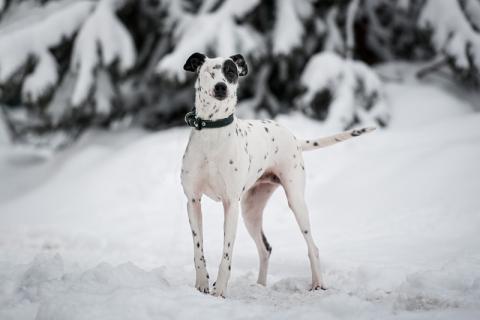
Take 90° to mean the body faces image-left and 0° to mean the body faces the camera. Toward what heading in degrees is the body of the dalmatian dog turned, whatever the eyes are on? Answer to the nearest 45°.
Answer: approximately 45°

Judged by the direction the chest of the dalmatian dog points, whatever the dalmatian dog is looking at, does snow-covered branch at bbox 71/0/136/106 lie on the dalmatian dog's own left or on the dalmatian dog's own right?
on the dalmatian dog's own right

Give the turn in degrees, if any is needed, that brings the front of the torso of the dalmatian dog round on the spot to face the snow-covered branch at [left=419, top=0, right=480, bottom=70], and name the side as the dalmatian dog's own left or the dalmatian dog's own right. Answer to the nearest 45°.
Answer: approximately 180°

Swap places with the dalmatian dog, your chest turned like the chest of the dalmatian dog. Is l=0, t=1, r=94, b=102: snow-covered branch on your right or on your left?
on your right
